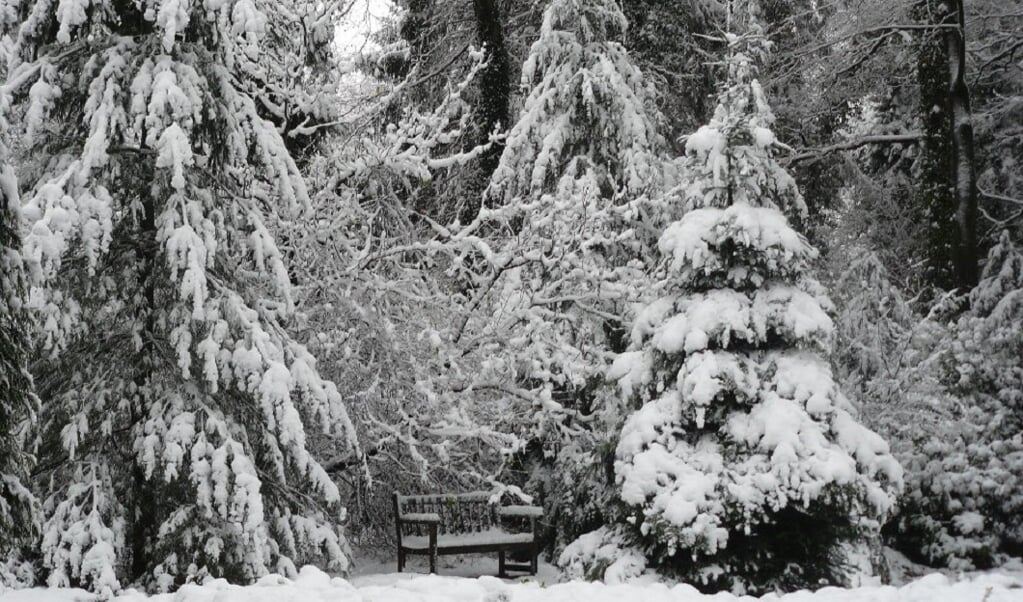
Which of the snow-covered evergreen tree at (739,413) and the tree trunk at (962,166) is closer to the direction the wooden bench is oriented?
the snow-covered evergreen tree

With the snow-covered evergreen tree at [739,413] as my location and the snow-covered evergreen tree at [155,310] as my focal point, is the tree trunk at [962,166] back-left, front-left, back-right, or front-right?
back-right

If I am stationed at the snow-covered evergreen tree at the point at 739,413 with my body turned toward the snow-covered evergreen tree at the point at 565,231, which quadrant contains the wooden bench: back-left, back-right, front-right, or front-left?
front-left

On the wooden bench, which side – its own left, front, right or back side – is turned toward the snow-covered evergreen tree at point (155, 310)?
right

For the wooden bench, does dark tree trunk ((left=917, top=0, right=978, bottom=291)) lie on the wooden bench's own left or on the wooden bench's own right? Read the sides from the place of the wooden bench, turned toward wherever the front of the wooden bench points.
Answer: on the wooden bench's own left

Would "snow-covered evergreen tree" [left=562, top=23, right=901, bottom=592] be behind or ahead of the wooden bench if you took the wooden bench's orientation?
ahead

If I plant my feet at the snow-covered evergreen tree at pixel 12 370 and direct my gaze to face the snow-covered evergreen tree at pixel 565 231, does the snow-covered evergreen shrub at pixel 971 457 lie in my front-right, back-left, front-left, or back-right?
front-right

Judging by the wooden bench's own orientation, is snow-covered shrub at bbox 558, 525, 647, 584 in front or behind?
in front

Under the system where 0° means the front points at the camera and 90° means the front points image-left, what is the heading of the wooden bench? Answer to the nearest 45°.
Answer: approximately 315°

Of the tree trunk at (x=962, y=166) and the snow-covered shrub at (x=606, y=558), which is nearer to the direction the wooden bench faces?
the snow-covered shrub
